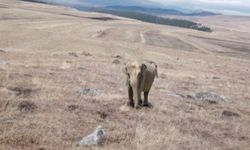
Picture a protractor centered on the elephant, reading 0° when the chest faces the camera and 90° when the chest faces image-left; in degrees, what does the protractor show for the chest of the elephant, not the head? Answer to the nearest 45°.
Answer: approximately 45°

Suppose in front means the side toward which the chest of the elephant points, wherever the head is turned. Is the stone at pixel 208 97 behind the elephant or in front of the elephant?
behind

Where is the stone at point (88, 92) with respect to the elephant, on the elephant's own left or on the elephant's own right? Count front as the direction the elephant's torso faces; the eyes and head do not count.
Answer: on the elephant's own right

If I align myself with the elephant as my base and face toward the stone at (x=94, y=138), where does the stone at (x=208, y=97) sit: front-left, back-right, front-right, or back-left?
back-left
